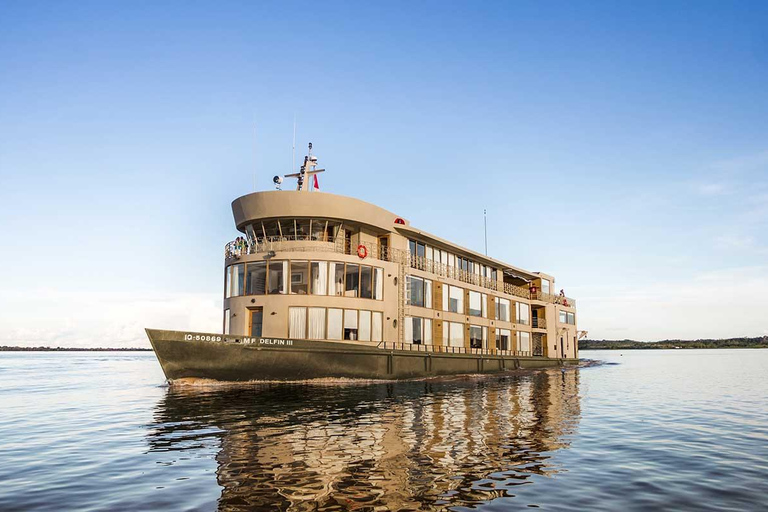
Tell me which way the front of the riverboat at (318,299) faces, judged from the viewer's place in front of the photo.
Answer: facing the viewer and to the left of the viewer
